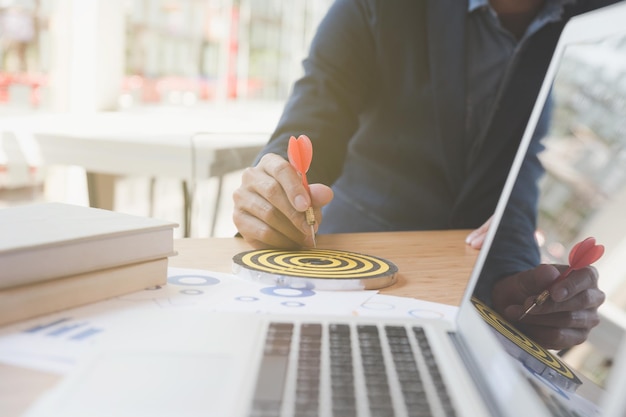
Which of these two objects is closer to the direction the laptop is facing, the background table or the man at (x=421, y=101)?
the background table

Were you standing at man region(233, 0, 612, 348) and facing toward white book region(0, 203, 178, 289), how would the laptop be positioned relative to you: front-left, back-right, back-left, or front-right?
front-left

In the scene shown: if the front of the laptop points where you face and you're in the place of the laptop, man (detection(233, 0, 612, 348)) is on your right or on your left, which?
on your right

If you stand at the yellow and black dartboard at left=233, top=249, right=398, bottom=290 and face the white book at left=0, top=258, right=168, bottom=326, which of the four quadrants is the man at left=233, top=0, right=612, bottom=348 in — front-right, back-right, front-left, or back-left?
back-right

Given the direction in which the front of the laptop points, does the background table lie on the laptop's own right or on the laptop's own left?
on the laptop's own right

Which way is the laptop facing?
to the viewer's left
